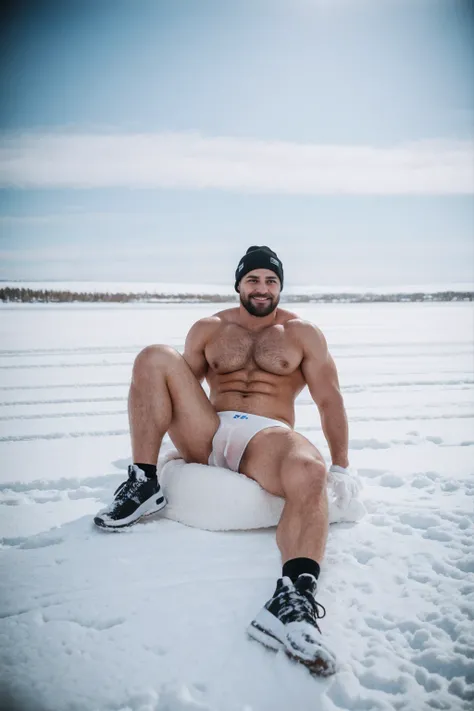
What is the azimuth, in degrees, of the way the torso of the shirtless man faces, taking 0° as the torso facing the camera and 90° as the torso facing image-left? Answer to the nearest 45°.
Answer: approximately 0°
